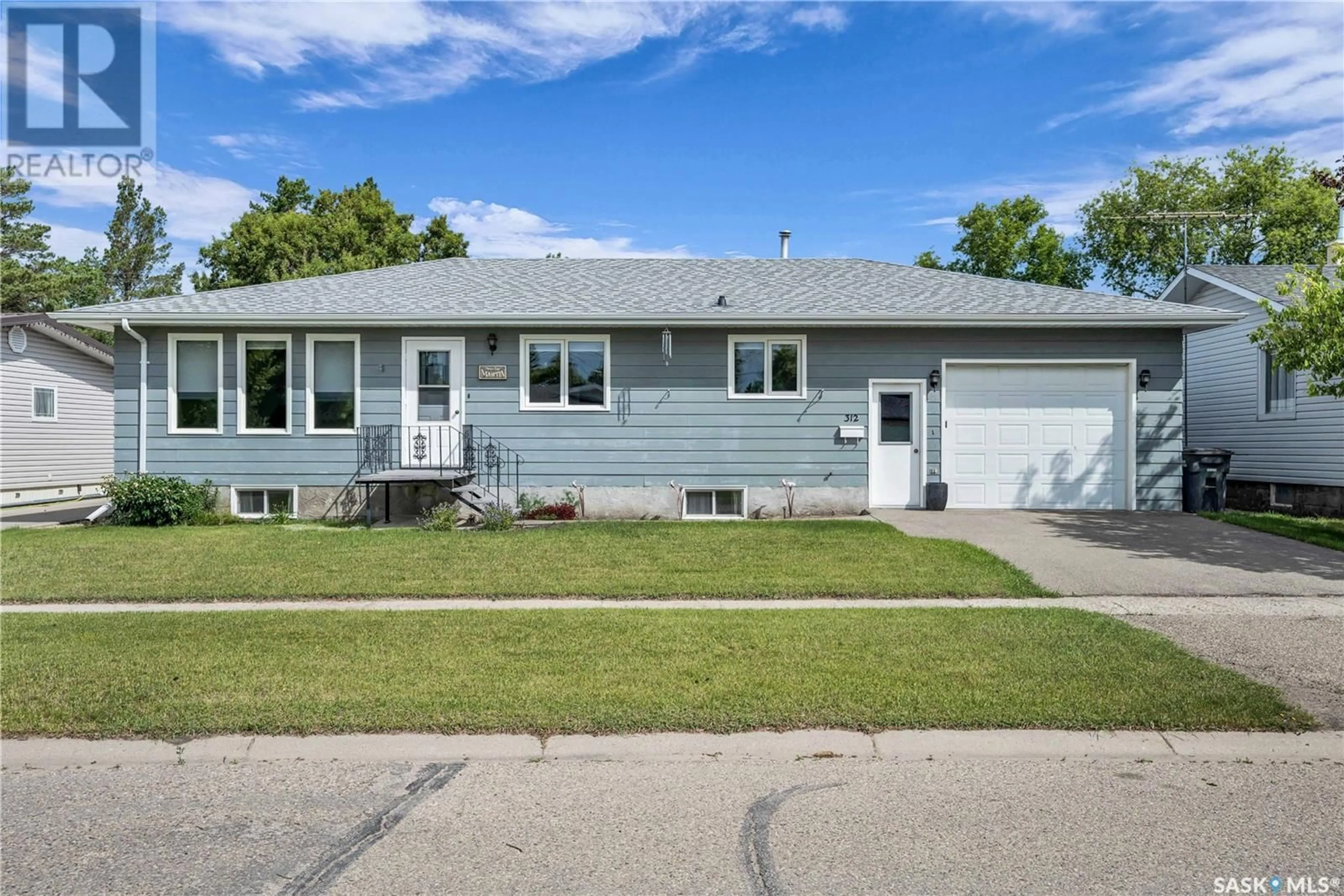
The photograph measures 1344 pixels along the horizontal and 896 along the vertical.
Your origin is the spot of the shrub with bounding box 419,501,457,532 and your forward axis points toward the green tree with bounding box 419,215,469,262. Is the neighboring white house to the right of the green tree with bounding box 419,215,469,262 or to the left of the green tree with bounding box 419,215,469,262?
left

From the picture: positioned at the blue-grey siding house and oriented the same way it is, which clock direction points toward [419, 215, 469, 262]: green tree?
The green tree is roughly at 5 o'clock from the blue-grey siding house.

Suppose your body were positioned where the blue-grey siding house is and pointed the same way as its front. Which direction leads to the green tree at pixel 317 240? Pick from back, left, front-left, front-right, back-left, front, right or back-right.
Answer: back-right

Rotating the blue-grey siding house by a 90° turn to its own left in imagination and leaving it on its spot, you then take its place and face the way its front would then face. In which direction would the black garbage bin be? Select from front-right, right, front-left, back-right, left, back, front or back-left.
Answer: front

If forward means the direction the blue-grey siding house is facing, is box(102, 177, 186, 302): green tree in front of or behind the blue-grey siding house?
behind

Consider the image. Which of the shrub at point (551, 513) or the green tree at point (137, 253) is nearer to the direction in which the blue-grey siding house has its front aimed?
the shrub

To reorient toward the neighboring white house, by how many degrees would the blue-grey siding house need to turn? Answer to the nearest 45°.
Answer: approximately 135° to its right

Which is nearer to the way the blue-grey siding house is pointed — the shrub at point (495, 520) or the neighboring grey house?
the shrub

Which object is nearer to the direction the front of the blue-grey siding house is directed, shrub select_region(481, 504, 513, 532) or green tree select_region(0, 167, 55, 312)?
the shrub

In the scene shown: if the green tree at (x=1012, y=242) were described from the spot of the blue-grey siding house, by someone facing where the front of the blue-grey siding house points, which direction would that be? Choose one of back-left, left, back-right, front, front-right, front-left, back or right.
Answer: back-left

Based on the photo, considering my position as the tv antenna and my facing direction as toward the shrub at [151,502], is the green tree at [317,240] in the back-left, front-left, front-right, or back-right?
front-right

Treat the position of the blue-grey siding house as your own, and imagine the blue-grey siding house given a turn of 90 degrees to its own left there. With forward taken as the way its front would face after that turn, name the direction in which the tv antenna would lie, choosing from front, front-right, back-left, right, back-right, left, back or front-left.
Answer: front-left

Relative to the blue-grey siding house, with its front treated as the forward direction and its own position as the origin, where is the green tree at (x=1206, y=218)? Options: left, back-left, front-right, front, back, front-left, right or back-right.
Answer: back-left

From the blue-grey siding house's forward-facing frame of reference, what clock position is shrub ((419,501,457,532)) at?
The shrub is roughly at 2 o'clock from the blue-grey siding house.

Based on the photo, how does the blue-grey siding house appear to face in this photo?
toward the camera

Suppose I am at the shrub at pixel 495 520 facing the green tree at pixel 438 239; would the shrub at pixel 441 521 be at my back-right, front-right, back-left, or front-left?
front-left

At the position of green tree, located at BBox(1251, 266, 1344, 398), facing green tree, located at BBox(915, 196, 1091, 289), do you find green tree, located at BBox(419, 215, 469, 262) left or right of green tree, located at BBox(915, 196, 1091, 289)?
left

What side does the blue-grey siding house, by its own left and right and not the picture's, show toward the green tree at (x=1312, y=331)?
left
